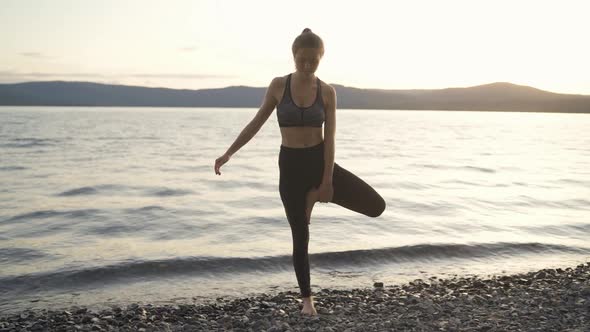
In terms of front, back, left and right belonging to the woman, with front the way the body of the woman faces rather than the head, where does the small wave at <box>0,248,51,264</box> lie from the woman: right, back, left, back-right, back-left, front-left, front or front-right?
back-right

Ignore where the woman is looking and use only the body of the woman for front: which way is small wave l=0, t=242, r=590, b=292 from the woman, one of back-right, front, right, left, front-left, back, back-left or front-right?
back

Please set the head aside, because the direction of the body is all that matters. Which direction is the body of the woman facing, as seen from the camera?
toward the camera

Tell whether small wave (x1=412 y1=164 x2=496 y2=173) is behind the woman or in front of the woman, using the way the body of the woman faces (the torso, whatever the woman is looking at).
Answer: behind

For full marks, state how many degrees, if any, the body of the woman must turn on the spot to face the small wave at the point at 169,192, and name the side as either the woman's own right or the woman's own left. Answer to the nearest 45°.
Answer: approximately 180°
